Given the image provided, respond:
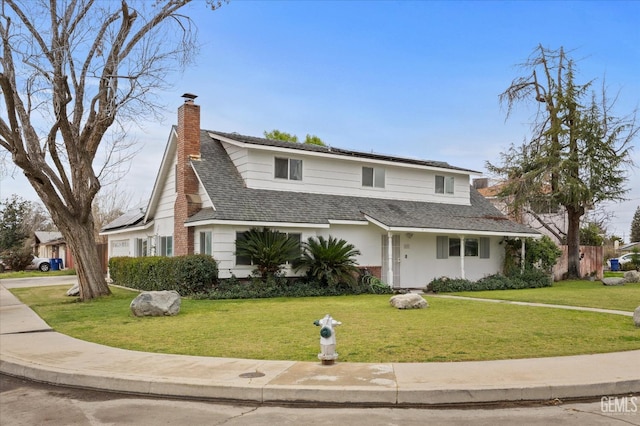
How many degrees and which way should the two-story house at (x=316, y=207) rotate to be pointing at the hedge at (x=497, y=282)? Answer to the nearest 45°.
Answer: approximately 45° to its left

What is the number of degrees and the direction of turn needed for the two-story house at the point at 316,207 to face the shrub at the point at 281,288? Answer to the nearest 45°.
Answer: approximately 45° to its right

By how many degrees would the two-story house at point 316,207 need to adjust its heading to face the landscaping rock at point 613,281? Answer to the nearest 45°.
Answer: approximately 45° to its left

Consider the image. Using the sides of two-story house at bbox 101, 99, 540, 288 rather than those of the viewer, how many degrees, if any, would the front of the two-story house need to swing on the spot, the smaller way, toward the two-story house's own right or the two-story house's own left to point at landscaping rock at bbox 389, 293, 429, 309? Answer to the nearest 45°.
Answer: approximately 45° to the two-story house's own right

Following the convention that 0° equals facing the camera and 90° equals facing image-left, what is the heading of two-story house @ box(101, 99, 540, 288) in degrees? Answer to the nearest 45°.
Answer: approximately 315°

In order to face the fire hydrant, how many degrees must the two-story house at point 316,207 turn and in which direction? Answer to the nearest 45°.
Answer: approximately 45° to its right
